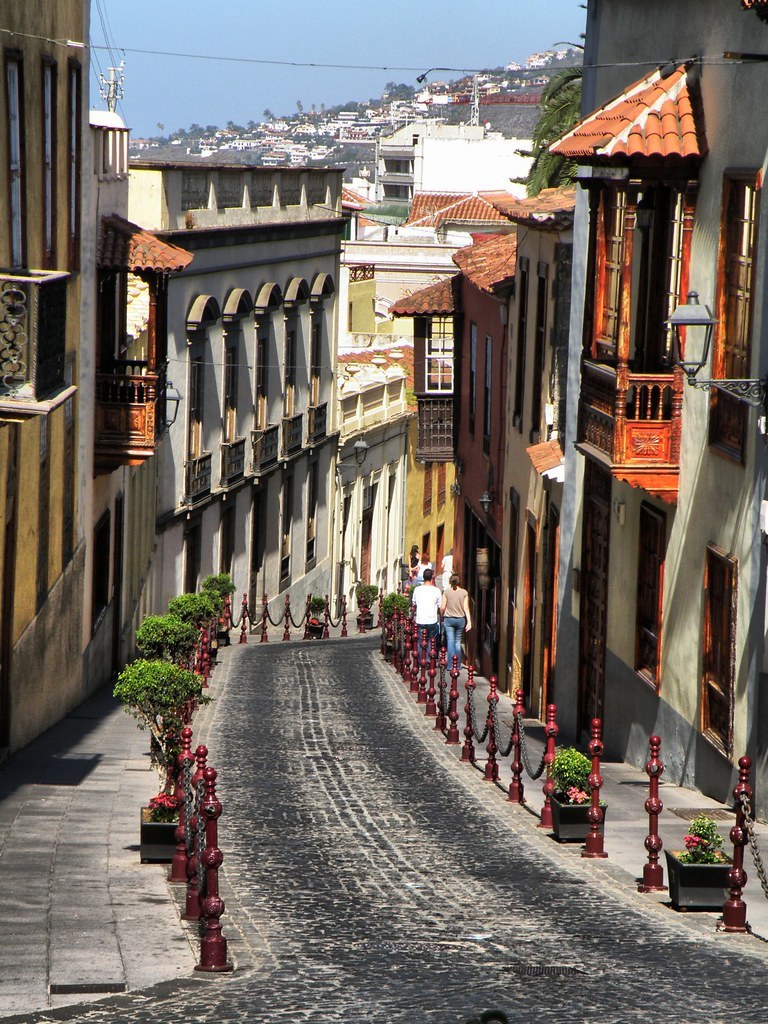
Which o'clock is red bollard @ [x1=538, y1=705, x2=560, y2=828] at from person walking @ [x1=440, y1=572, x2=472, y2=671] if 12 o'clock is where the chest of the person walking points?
The red bollard is roughly at 6 o'clock from the person walking.

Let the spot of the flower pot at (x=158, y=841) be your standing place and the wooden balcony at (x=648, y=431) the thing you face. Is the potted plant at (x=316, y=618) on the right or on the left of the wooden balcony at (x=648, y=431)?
left

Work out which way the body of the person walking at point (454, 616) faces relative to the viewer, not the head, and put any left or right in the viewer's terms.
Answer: facing away from the viewer

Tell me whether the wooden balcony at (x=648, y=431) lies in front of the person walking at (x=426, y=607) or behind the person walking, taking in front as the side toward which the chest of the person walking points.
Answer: behind

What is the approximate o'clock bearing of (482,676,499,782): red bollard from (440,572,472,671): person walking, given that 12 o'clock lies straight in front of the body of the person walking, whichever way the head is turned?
The red bollard is roughly at 6 o'clock from the person walking.

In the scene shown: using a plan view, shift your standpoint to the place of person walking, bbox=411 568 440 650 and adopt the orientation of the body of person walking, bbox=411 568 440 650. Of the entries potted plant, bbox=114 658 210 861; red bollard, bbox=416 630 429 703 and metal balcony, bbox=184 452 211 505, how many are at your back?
2

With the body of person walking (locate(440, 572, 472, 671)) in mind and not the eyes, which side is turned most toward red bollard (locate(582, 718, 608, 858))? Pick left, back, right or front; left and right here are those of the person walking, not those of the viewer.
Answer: back

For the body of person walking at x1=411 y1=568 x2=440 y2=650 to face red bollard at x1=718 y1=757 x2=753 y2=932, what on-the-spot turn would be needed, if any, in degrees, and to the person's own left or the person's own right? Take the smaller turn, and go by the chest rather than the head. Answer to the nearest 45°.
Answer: approximately 180°

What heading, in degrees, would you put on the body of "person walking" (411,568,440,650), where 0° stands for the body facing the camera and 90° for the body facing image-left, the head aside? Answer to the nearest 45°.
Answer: approximately 180°

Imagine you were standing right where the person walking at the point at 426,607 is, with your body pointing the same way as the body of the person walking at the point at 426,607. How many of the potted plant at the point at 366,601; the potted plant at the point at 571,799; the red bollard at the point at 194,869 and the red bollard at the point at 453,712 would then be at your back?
3

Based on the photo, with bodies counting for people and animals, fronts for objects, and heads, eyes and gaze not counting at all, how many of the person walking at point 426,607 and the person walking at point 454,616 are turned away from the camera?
2

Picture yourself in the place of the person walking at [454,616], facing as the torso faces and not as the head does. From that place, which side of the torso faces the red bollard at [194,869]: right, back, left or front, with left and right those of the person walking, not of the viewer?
back

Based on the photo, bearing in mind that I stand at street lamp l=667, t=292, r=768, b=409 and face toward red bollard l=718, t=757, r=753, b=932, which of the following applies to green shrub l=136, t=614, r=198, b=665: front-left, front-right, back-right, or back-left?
back-right
